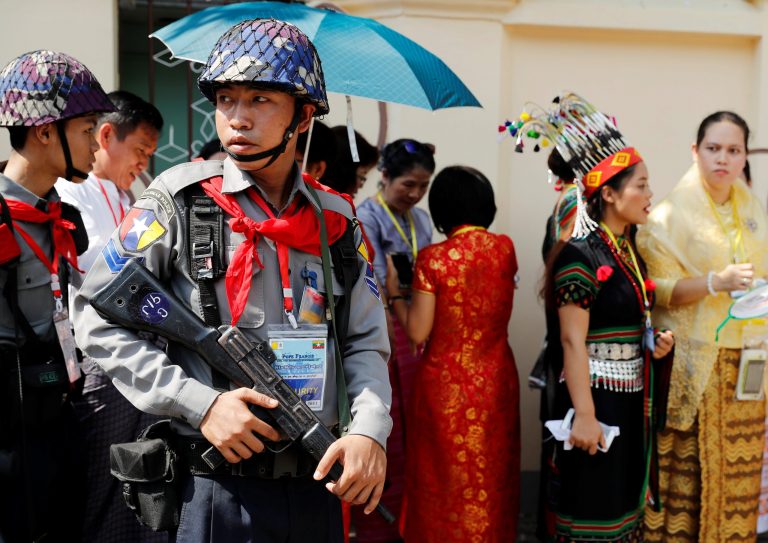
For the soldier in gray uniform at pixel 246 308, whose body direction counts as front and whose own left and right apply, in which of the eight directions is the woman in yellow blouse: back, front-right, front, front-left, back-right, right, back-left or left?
back-left

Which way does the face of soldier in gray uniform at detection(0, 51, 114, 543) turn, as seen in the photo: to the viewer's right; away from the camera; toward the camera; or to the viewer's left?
to the viewer's right

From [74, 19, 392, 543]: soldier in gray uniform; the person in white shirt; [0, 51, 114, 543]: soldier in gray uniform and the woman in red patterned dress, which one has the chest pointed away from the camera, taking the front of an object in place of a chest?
the woman in red patterned dress

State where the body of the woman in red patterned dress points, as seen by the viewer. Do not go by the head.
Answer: away from the camera

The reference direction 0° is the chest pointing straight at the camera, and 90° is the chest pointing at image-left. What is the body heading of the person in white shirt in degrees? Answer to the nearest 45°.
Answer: approximately 315°

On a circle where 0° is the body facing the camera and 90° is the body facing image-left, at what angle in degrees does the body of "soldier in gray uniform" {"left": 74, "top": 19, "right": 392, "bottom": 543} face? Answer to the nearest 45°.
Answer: approximately 0°

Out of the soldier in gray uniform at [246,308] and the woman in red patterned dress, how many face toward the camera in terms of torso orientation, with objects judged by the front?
1

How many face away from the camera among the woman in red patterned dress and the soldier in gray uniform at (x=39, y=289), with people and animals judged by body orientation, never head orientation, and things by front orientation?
1

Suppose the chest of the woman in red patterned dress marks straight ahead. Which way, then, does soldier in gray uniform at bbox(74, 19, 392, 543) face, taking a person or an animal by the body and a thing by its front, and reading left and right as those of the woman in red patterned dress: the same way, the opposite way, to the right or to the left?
the opposite way

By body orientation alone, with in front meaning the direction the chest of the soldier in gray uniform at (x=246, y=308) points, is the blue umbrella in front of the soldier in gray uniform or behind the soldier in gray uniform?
behind

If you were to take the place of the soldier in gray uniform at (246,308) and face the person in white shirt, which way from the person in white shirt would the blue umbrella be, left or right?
right
